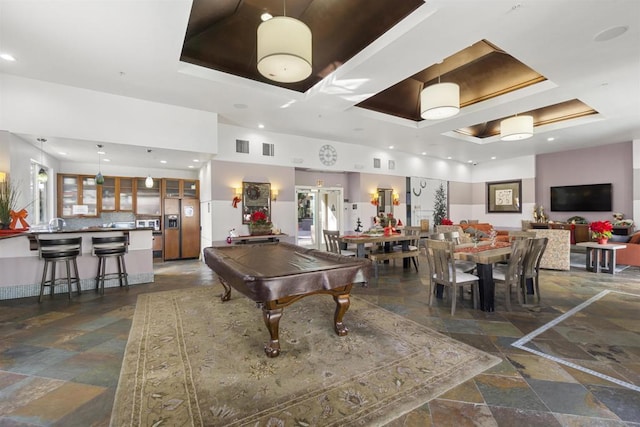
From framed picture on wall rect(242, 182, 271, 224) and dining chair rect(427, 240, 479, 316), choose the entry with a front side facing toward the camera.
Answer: the framed picture on wall

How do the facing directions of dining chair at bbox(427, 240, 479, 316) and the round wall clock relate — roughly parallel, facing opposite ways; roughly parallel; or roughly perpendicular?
roughly perpendicular

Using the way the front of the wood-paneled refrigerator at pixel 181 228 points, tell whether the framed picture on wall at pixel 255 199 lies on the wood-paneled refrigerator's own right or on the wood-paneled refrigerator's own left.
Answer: on the wood-paneled refrigerator's own left

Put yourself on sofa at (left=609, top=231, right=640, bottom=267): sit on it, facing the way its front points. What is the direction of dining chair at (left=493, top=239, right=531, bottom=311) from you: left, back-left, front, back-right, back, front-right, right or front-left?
left

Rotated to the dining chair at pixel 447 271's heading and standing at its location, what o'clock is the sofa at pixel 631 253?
The sofa is roughly at 12 o'clock from the dining chair.

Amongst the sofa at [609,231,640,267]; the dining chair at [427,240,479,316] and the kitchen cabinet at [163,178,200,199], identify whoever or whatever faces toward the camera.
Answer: the kitchen cabinet

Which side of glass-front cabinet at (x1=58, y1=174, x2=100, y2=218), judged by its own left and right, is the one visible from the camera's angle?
front

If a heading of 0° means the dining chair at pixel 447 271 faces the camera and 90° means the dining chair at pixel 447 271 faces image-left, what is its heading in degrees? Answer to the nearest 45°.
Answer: approximately 225°

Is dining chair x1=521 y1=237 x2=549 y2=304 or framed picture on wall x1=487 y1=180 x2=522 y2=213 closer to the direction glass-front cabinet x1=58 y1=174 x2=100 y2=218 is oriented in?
the dining chair

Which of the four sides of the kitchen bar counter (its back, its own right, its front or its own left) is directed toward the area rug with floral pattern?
front

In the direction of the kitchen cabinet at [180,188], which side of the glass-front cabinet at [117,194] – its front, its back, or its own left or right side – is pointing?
left

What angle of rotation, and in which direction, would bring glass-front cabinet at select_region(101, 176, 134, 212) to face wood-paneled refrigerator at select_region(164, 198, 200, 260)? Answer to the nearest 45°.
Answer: approximately 90° to its left

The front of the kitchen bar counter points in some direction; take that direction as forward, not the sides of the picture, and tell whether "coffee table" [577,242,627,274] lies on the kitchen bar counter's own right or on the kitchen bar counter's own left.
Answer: on the kitchen bar counter's own left

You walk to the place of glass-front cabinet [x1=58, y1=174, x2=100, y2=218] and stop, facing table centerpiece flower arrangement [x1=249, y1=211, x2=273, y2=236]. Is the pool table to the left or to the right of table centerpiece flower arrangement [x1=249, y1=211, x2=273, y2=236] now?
right

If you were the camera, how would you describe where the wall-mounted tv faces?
facing the viewer

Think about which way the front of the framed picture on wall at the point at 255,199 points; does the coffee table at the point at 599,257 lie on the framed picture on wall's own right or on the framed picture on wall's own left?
on the framed picture on wall's own left

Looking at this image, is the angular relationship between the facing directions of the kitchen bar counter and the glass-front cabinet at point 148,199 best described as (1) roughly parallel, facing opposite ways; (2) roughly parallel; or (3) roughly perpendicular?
roughly parallel

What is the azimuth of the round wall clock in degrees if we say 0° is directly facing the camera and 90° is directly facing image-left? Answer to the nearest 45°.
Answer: approximately 315°

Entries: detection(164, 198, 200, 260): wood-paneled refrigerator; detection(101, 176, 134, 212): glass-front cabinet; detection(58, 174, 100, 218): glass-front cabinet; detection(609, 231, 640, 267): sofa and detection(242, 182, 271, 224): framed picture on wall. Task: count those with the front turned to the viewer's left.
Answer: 1

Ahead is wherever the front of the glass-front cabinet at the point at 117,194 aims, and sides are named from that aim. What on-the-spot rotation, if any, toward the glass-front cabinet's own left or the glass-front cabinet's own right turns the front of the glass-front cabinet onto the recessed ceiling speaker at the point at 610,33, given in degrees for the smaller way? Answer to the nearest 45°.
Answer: approximately 45° to the glass-front cabinet's own left

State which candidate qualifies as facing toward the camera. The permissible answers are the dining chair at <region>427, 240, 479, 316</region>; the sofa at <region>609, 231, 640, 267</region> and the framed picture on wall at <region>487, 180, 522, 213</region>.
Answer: the framed picture on wall

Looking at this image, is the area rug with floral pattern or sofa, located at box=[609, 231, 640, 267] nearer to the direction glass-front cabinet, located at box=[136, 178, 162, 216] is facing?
the area rug with floral pattern
